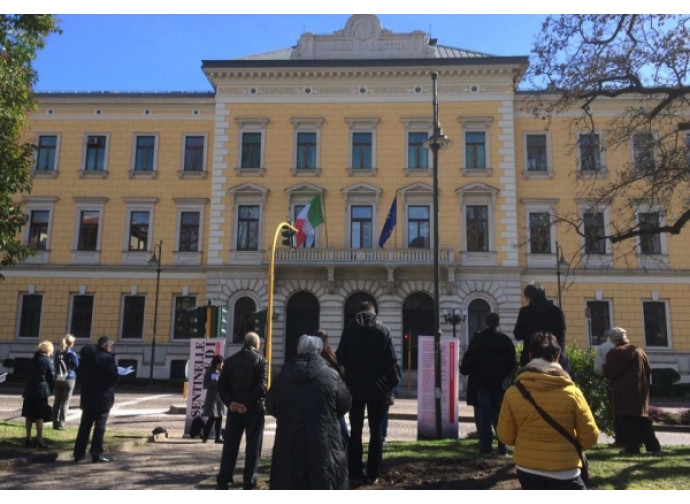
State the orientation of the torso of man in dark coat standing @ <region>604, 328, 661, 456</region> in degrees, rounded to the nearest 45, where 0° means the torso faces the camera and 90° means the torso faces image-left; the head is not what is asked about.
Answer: approximately 135°

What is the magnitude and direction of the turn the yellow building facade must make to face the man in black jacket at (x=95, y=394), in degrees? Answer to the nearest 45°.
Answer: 0° — it already faces them

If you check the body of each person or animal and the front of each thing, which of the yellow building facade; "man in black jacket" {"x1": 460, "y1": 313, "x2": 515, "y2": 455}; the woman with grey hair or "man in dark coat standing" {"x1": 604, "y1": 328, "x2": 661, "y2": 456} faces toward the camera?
the yellow building facade

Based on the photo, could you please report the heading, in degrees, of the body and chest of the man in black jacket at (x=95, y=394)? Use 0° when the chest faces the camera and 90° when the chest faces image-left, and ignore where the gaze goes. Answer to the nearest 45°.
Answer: approximately 225°

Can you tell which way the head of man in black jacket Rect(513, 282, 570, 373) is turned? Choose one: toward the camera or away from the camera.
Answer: away from the camera

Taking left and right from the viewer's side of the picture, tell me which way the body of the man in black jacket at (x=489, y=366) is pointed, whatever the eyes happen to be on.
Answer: facing away from the viewer

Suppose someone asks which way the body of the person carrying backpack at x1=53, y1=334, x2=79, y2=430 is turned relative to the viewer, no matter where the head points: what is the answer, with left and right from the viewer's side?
facing away from the viewer and to the right of the viewer

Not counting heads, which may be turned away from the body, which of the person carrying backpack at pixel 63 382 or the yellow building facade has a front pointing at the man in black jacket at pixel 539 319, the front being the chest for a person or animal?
the yellow building facade

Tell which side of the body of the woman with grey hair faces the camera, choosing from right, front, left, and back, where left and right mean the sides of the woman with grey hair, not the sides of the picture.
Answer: back

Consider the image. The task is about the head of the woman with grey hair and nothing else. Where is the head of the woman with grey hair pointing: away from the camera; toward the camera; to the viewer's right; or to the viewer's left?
away from the camera

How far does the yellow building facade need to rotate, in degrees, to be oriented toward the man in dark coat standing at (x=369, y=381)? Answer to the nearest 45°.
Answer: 0° — it already faces them

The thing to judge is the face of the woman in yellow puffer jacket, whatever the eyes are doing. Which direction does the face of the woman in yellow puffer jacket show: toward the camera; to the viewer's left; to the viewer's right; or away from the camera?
away from the camera

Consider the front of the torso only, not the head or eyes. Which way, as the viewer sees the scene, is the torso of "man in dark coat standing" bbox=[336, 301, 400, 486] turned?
away from the camera
